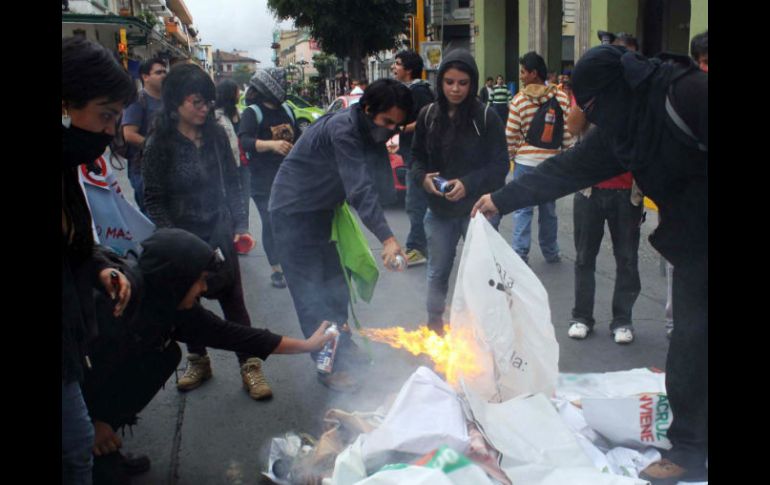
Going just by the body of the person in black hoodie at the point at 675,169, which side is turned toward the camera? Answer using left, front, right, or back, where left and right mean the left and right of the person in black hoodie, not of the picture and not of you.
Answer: left

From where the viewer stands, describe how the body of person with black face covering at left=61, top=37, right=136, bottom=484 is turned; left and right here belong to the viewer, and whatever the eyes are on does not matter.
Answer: facing to the right of the viewer

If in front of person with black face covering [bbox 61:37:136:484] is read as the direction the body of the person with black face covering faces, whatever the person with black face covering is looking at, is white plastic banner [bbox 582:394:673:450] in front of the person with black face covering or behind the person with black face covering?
in front

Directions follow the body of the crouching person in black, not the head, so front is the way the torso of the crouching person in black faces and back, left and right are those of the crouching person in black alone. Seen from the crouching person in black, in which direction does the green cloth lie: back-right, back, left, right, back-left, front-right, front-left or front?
front-left

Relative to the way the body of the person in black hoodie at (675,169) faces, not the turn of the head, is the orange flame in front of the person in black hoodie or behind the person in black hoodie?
in front

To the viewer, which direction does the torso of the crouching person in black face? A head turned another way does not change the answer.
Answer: to the viewer's right

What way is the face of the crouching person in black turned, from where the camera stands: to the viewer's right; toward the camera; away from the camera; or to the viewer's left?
to the viewer's right
